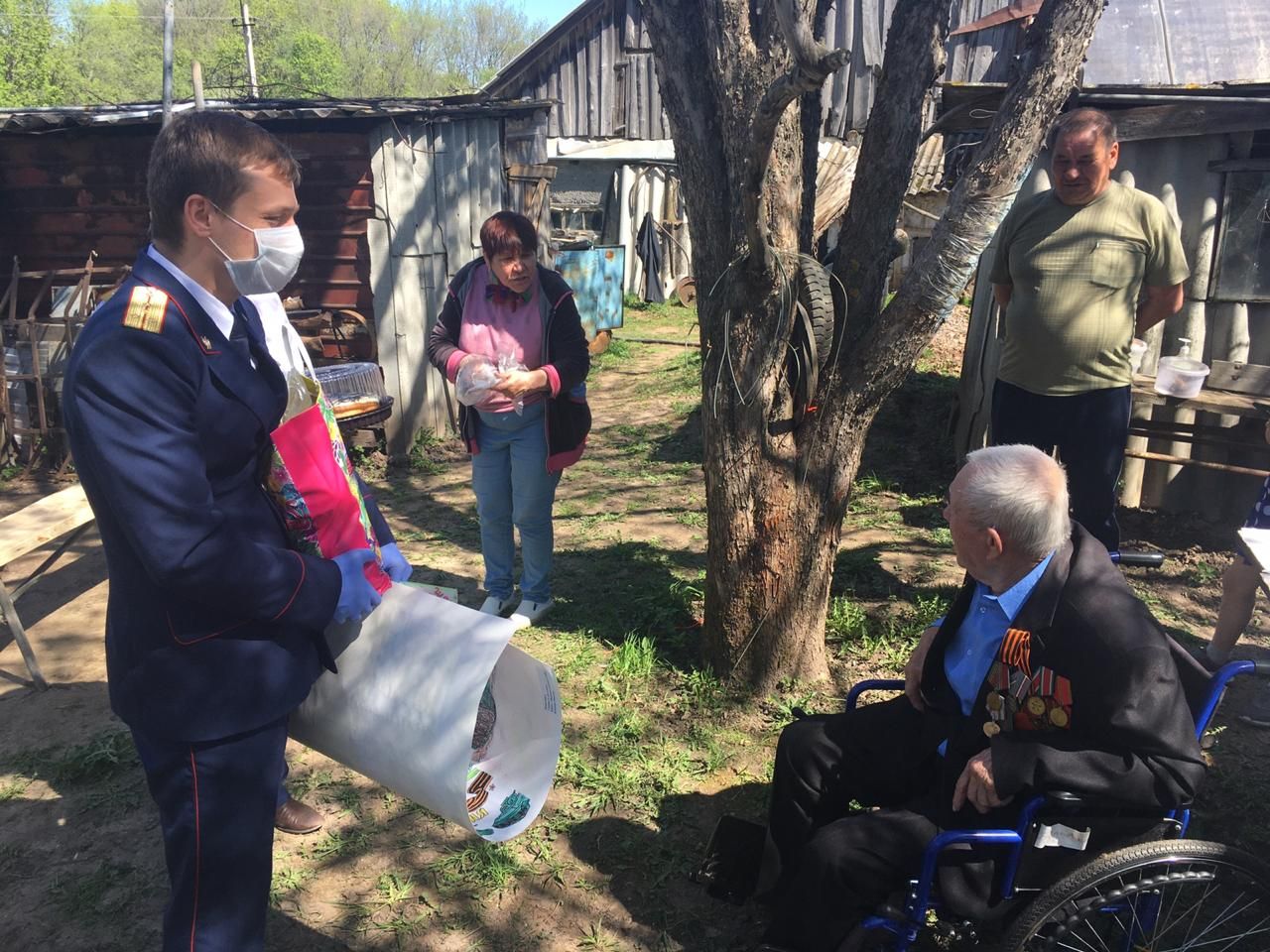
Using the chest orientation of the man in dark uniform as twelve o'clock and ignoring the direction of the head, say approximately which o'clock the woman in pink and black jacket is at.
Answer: The woman in pink and black jacket is roughly at 10 o'clock from the man in dark uniform.

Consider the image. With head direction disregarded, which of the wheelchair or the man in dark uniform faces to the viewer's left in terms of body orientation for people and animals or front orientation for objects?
the wheelchair

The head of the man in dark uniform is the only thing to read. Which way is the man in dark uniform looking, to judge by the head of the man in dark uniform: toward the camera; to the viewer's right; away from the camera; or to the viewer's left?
to the viewer's right

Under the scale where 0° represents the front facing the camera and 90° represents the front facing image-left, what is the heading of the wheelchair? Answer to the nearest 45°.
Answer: approximately 90°

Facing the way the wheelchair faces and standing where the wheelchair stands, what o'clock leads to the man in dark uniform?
The man in dark uniform is roughly at 11 o'clock from the wheelchair.

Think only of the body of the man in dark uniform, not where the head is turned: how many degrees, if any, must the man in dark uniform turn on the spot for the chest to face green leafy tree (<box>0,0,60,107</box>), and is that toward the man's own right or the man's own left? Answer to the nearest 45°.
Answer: approximately 90° to the man's own left

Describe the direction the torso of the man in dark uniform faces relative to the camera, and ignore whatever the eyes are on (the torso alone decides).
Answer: to the viewer's right

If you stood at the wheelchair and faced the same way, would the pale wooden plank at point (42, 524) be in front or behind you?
in front

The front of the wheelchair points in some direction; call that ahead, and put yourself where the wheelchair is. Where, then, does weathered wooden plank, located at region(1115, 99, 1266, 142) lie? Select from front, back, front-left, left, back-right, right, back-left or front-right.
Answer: right

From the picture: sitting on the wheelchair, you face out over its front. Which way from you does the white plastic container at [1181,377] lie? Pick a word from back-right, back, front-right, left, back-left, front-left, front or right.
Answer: right

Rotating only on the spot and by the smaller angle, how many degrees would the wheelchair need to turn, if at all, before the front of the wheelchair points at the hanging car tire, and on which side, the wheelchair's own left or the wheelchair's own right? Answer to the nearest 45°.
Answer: approximately 45° to the wheelchair's own right

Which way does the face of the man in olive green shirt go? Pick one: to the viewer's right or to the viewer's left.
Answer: to the viewer's left

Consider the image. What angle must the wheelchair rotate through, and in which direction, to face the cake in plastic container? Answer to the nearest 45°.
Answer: approximately 45° to its right

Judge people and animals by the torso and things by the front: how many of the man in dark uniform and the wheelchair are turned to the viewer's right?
1

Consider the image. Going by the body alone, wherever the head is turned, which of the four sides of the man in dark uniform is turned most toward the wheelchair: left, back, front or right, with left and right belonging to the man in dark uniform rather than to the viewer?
front
